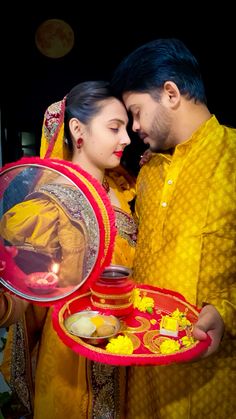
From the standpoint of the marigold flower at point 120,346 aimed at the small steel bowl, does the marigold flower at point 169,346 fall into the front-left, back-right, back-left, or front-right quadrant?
back-right

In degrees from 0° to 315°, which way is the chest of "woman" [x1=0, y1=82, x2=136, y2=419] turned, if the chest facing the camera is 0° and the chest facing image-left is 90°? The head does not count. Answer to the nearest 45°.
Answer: approximately 315°

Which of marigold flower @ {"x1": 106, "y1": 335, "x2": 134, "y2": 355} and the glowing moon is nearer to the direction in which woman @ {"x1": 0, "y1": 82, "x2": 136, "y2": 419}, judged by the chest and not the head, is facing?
the marigold flower

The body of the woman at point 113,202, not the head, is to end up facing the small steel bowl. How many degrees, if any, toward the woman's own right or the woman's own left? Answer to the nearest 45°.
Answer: approximately 45° to the woman's own right

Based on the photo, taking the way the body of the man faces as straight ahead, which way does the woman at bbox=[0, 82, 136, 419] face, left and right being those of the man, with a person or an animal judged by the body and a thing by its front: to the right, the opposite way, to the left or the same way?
to the left

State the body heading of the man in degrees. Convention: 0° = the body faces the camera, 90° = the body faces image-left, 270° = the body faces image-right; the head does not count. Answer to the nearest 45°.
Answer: approximately 45°
